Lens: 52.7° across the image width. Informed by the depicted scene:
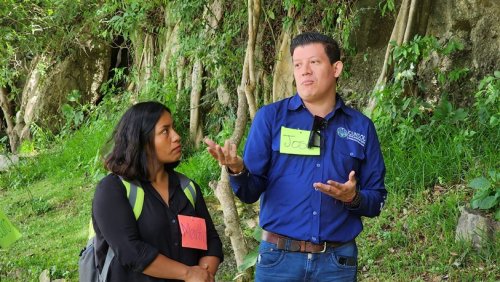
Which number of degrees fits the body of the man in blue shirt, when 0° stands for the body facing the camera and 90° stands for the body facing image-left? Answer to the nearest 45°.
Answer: approximately 0°

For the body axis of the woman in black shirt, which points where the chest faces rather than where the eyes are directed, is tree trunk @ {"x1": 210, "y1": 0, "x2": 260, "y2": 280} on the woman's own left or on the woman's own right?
on the woman's own left

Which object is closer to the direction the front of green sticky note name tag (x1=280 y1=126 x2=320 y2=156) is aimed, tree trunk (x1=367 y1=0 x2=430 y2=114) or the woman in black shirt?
the woman in black shirt

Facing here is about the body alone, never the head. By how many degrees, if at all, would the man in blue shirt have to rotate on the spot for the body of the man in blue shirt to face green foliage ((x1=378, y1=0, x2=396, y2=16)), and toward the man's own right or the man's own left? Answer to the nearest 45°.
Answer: approximately 180°

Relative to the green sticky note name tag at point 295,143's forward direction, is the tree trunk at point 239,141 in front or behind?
behind

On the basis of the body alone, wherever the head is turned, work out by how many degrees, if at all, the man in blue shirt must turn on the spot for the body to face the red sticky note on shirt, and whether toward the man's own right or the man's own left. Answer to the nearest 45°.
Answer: approximately 90° to the man's own right

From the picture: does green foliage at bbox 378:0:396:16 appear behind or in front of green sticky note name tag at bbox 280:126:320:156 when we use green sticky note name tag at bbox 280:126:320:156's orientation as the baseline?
behind
